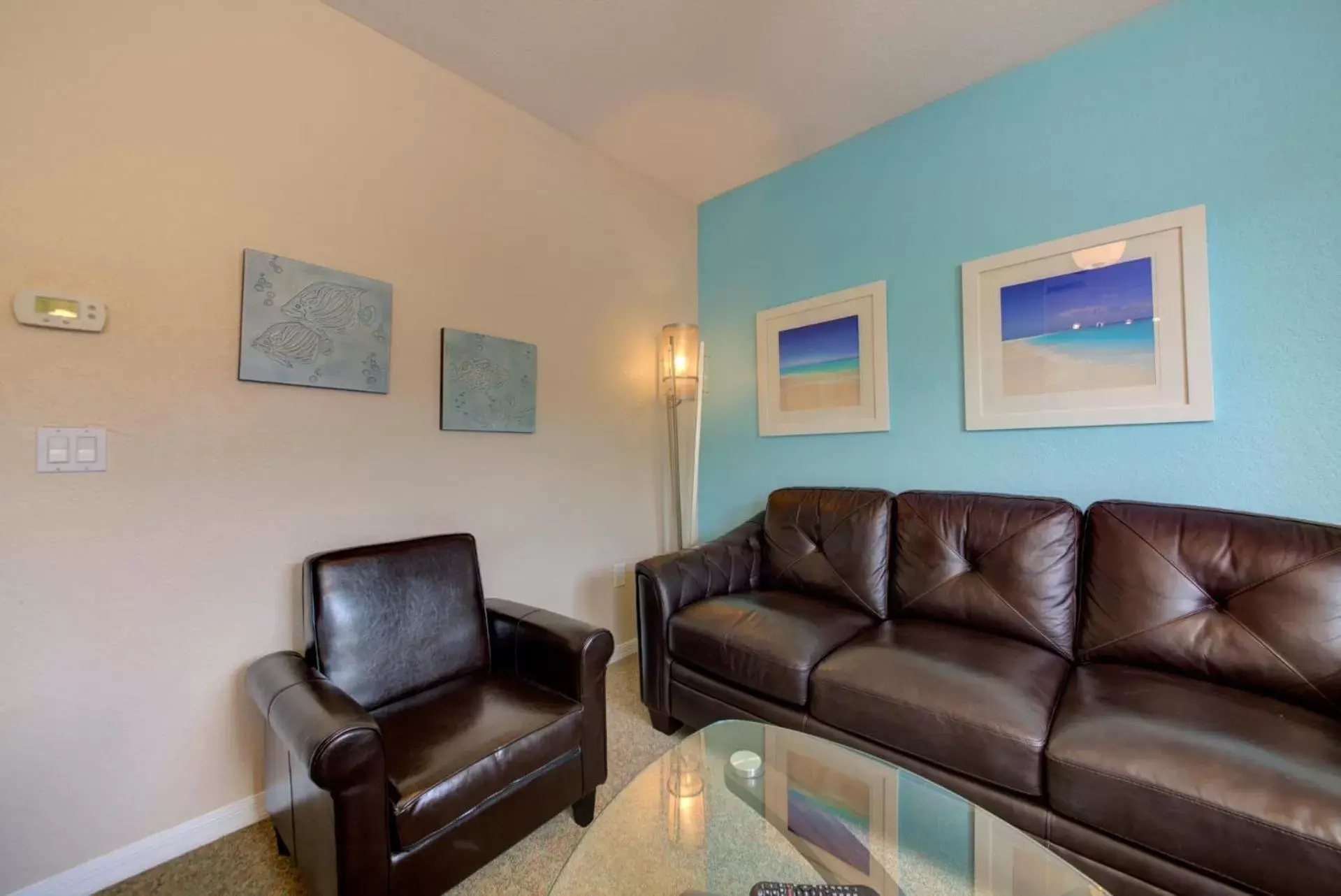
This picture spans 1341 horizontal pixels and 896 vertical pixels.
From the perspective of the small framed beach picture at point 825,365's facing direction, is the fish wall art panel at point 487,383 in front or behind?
in front

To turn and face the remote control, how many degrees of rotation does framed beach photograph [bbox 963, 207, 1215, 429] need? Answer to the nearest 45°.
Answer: approximately 45° to its left

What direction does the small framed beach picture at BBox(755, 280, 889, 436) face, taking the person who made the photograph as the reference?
facing the viewer and to the left of the viewer

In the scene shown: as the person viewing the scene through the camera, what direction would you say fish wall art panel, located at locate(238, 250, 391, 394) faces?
facing the viewer and to the right of the viewer

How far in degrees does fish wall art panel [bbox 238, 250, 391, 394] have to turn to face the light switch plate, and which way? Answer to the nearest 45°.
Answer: approximately 135° to its right

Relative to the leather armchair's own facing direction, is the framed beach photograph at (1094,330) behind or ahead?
ahead

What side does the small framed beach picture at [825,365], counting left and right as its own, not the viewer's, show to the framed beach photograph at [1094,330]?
left
